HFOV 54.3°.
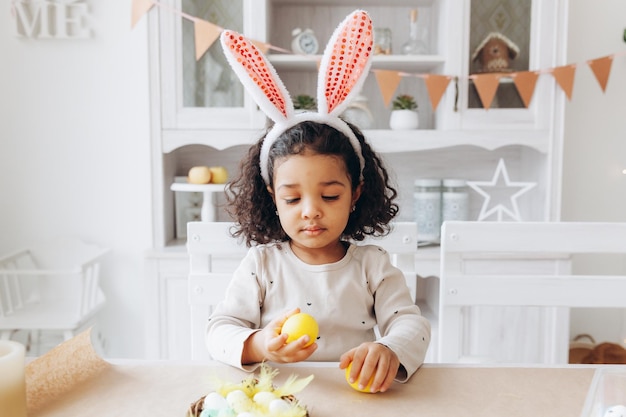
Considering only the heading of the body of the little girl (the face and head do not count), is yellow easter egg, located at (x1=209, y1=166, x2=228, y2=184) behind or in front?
behind

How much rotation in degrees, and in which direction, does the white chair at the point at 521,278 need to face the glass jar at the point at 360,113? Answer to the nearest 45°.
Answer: approximately 135° to its right

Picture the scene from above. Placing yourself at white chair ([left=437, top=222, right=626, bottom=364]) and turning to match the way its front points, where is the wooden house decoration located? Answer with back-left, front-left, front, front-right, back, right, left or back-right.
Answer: back

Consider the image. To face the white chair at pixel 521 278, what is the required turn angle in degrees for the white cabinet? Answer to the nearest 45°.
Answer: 0° — it already faces it

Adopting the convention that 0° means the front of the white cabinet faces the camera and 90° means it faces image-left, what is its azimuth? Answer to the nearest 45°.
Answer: approximately 0°

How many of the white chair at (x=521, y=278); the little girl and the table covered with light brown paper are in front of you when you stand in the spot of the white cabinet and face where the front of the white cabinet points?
3

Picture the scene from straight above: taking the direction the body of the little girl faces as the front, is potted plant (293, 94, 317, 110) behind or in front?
behind

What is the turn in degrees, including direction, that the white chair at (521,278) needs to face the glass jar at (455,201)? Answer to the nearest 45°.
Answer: approximately 180°

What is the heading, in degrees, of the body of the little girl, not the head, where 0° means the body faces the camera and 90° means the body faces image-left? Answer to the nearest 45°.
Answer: approximately 0°

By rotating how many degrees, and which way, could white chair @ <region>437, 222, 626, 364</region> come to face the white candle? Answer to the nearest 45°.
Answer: approximately 45° to its right

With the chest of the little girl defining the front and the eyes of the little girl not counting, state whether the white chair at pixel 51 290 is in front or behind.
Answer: behind

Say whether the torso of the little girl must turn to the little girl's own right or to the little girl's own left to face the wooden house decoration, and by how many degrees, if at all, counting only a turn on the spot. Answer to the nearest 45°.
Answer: approximately 135° to the little girl's own left

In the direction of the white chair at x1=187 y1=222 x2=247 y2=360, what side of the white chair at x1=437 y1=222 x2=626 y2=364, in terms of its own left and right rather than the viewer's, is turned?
right

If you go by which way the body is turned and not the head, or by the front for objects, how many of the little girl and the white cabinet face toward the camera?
2

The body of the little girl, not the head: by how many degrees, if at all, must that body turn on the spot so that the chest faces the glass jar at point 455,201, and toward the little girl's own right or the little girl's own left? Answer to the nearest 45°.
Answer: approximately 180°
